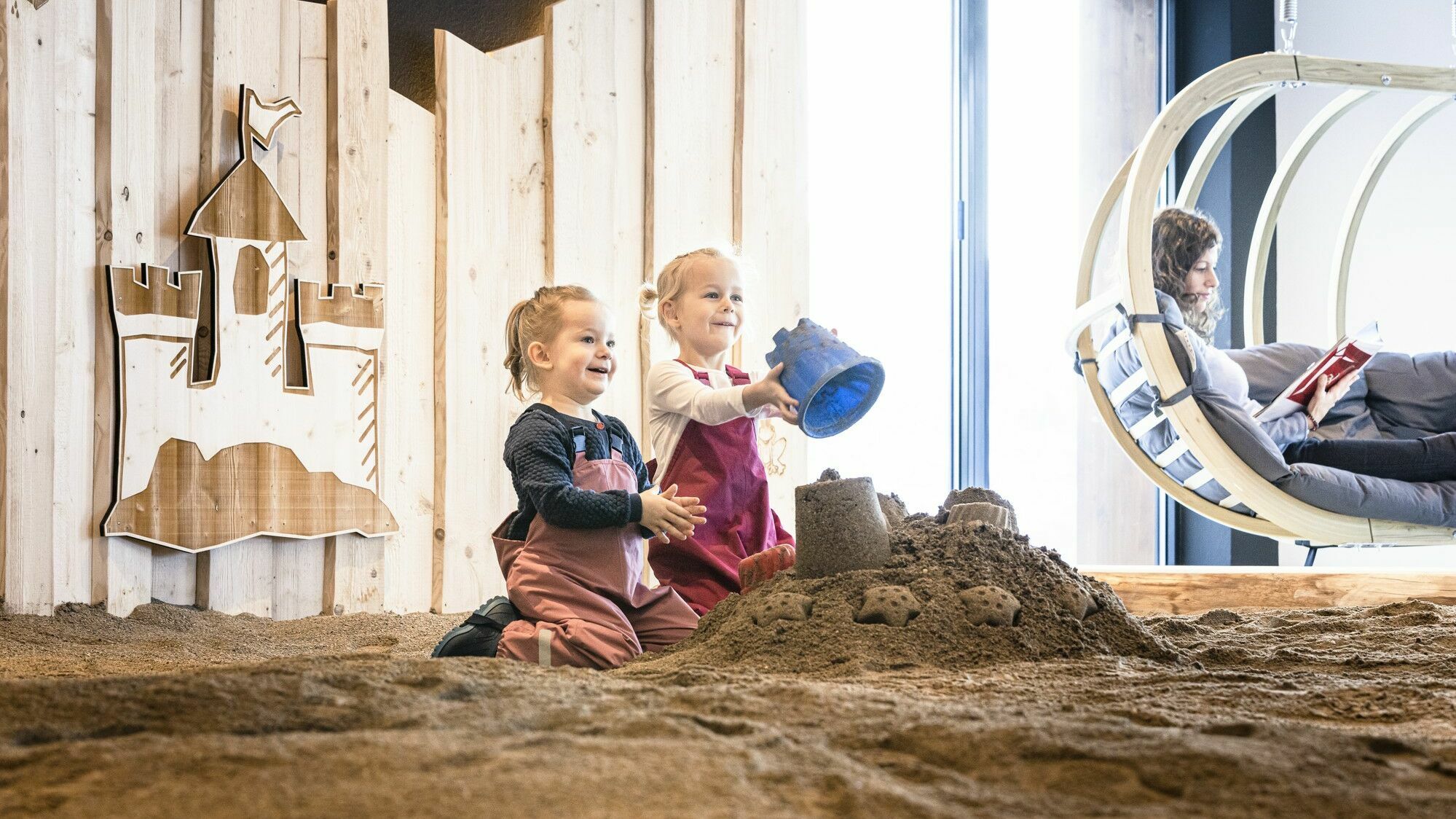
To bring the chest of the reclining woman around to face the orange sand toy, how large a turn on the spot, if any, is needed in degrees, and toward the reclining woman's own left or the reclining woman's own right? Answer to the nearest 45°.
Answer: approximately 135° to the reclining woman's own right

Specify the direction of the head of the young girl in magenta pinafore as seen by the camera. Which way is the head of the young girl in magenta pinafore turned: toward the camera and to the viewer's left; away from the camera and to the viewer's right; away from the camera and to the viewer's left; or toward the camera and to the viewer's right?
toward the camera and to the viewer's right

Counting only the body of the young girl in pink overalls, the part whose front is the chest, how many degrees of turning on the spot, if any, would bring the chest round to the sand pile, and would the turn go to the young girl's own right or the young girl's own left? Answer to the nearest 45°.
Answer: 0° — they already face it

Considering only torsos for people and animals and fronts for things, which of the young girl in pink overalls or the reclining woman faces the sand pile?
the young girl in pink overalls

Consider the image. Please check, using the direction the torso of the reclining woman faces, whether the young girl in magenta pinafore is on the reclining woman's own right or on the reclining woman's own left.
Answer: on the reclining woman's own right

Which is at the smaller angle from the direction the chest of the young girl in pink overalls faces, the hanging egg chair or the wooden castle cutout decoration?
the hanging egg chair

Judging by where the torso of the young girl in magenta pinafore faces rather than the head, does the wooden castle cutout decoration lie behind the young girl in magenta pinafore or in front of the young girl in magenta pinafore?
behind

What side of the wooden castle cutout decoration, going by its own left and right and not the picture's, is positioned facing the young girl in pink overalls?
front

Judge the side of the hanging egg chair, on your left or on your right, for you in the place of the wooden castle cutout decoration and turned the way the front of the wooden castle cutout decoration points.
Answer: on your left

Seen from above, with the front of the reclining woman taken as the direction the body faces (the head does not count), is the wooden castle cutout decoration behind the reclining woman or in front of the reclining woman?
behind

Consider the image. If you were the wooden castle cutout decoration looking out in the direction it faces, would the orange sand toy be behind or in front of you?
in front

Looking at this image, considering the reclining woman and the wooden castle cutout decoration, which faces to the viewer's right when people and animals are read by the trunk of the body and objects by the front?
the reclining woman

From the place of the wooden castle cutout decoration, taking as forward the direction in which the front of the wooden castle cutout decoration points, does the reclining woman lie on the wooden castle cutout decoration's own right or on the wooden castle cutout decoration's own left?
on the wooden castle cutout decoration's own left

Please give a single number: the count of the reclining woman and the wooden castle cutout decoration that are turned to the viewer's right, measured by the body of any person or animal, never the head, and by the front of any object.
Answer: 1
